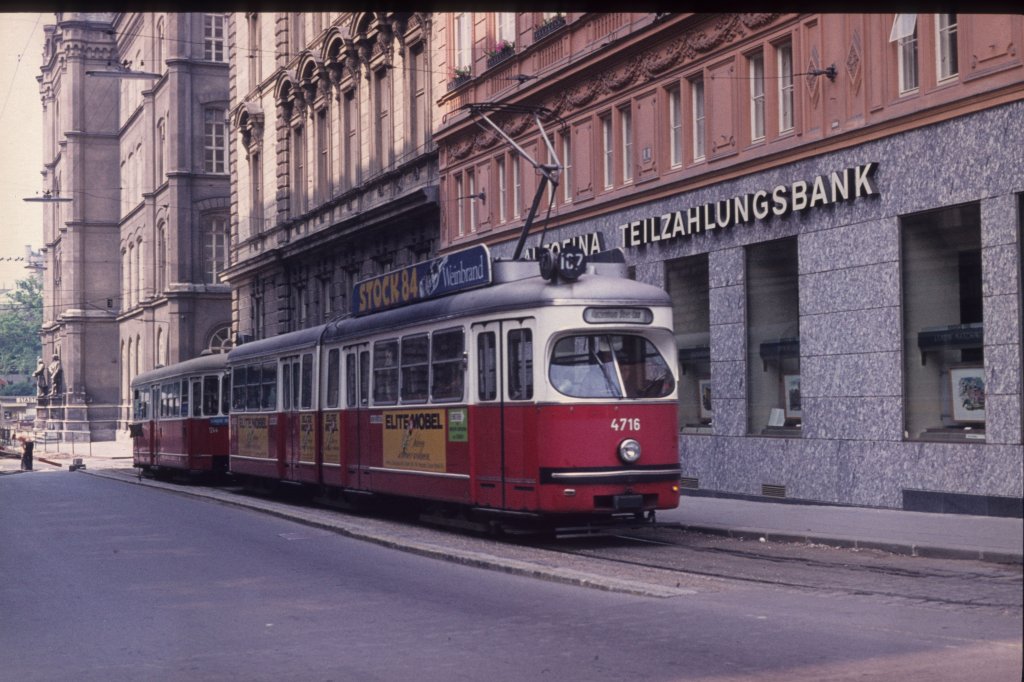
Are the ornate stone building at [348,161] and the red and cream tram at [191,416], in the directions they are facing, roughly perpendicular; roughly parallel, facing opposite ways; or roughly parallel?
roughly perpendicular

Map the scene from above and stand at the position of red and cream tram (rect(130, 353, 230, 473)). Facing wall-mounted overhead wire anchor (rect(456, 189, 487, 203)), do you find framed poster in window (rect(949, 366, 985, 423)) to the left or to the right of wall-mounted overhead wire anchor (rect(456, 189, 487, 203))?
right

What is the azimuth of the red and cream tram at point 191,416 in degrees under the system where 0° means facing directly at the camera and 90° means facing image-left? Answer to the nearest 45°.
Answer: approximately 315°

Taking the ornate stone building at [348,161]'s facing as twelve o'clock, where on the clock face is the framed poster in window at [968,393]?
The framed poster in window is roughly at 10 o'clock from the ornate stone building.

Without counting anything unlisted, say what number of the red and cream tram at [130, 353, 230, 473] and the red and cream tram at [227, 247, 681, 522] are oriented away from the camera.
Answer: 0

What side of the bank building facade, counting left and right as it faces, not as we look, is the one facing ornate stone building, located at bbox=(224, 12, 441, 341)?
right

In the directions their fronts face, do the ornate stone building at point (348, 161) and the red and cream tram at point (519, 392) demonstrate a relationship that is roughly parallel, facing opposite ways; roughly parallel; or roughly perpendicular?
roughly perpendicular

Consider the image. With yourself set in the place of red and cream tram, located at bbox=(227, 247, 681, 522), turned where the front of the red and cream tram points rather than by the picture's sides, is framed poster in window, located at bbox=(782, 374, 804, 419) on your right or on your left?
on your left

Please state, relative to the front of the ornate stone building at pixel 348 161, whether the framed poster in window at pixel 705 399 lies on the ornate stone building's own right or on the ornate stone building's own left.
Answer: on the ornate stone building's own left

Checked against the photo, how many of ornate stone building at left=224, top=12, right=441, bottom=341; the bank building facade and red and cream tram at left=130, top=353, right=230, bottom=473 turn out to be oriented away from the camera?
0

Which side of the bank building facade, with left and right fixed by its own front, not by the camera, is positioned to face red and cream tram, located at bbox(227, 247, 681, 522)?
front

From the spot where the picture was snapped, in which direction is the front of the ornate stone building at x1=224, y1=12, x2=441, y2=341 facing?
facing the viewer and to the left of the viewer

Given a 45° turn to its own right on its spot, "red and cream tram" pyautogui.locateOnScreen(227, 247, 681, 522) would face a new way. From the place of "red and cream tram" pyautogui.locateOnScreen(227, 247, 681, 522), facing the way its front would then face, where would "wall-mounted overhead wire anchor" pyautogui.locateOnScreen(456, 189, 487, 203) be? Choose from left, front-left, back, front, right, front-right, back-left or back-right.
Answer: back

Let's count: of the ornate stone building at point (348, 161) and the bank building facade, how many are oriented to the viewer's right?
0

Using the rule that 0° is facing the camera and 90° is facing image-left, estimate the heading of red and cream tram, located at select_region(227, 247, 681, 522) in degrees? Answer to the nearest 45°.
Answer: approximately 315°

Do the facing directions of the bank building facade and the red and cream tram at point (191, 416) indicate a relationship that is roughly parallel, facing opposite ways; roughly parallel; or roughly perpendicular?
roughly perpendicular

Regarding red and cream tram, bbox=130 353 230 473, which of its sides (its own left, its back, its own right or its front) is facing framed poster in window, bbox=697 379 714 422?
front
